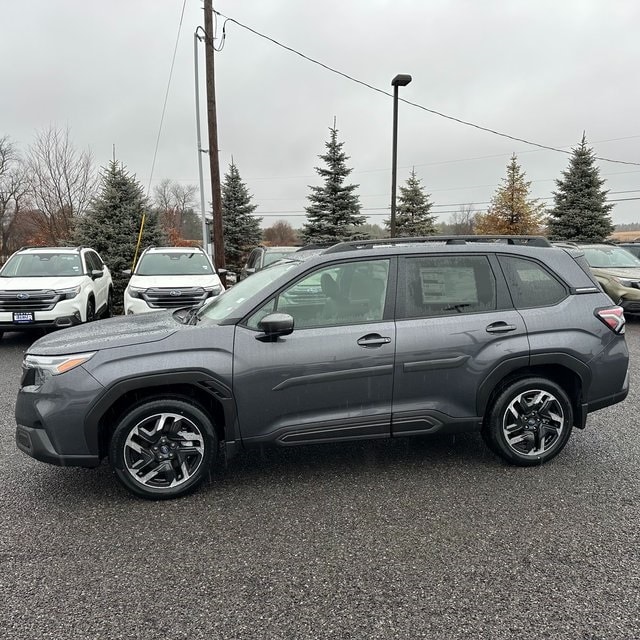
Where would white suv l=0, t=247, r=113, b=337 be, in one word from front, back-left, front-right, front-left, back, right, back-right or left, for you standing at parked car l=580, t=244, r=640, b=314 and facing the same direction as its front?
right

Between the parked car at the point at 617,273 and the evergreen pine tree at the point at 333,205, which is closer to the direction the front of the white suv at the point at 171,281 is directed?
the parked car

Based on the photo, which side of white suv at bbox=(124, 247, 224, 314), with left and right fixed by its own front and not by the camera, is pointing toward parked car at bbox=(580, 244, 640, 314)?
left

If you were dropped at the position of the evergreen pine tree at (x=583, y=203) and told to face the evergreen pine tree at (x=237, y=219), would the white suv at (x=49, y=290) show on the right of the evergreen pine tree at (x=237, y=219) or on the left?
left

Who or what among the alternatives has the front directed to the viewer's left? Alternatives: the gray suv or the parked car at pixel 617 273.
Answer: the gray suv

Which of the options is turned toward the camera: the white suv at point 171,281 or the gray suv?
the white suv

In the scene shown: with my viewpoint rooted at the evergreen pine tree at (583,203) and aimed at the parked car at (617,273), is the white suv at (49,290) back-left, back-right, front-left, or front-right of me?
front-right

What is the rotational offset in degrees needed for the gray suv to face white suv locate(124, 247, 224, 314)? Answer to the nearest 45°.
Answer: approximately 45° to its right

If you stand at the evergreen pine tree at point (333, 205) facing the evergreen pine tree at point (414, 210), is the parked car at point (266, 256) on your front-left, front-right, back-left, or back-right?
back-right

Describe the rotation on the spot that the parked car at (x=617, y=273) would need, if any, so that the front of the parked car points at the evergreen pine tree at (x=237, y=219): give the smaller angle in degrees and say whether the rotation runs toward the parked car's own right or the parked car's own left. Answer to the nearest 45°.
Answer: approximately 180°

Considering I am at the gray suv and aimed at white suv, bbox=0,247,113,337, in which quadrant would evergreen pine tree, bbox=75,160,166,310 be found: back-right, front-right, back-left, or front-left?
front-right

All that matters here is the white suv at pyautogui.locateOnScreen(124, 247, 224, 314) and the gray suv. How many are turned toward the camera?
1

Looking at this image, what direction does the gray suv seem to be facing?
to the viewer's left

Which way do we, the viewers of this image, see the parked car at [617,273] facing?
facing the viewer and to the right of the viewer

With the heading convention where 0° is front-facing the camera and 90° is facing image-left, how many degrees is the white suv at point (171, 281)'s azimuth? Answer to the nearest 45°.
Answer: approximately 0°

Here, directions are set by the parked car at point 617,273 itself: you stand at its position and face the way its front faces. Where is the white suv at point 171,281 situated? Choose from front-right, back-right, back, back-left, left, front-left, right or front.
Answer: right
